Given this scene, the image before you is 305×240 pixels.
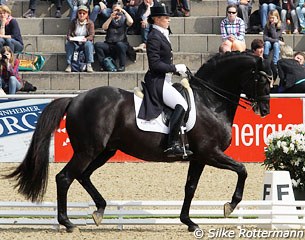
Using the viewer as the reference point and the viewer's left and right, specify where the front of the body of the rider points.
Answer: facing to the right of the viewer

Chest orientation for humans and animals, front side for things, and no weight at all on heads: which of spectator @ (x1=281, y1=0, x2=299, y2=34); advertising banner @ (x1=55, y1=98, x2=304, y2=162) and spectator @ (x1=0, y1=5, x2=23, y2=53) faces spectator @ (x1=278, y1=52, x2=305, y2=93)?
spectator @ (x1=281, y1=0, x2=299, y2=34)

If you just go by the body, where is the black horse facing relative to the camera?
to the viewer's right

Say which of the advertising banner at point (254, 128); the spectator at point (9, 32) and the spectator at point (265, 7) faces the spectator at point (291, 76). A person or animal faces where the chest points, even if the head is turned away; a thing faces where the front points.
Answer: the spectator at point (265, 7)

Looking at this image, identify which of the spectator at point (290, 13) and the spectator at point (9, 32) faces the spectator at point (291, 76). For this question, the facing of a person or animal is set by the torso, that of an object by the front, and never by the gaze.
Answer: the spectator at point (290, 13)

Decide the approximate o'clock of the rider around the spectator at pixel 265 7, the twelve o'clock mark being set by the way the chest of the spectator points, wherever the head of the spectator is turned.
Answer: The rider is roughly at 12 o'clock from the spectator.

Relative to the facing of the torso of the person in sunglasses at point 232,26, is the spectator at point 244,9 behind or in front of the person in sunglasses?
behind

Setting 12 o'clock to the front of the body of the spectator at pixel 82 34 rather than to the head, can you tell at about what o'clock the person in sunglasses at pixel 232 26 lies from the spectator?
The person in sunglasses is roughly at 9 o'clock from the spectator.

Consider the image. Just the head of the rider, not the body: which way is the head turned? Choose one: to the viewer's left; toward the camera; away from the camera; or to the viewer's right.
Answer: to the viewer's right
